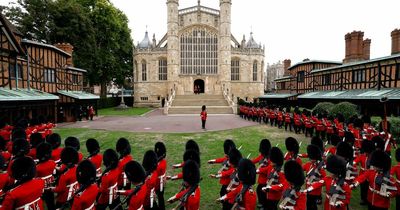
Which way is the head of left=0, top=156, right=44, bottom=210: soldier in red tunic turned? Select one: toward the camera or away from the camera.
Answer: away from the camera

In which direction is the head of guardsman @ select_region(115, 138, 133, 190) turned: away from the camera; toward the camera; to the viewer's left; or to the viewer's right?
away from the camera

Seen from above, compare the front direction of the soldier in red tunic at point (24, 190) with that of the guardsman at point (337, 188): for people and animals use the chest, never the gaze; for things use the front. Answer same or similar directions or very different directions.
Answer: same or similar directions

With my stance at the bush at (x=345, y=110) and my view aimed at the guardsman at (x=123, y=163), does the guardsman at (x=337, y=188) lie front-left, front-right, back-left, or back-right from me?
front-left

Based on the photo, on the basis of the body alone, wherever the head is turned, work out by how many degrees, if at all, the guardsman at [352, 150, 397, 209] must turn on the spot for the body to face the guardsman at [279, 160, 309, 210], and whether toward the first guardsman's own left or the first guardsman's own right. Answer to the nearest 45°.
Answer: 0° — they already face them

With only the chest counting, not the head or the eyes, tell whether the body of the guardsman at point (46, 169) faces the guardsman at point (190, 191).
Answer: no

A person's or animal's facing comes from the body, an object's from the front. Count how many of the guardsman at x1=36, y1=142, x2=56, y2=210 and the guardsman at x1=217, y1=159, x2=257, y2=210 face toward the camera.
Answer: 0

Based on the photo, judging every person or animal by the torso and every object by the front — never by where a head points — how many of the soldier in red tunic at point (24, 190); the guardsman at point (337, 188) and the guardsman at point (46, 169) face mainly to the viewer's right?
0

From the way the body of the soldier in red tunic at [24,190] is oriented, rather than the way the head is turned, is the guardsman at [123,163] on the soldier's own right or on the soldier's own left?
on the soldier's own right
